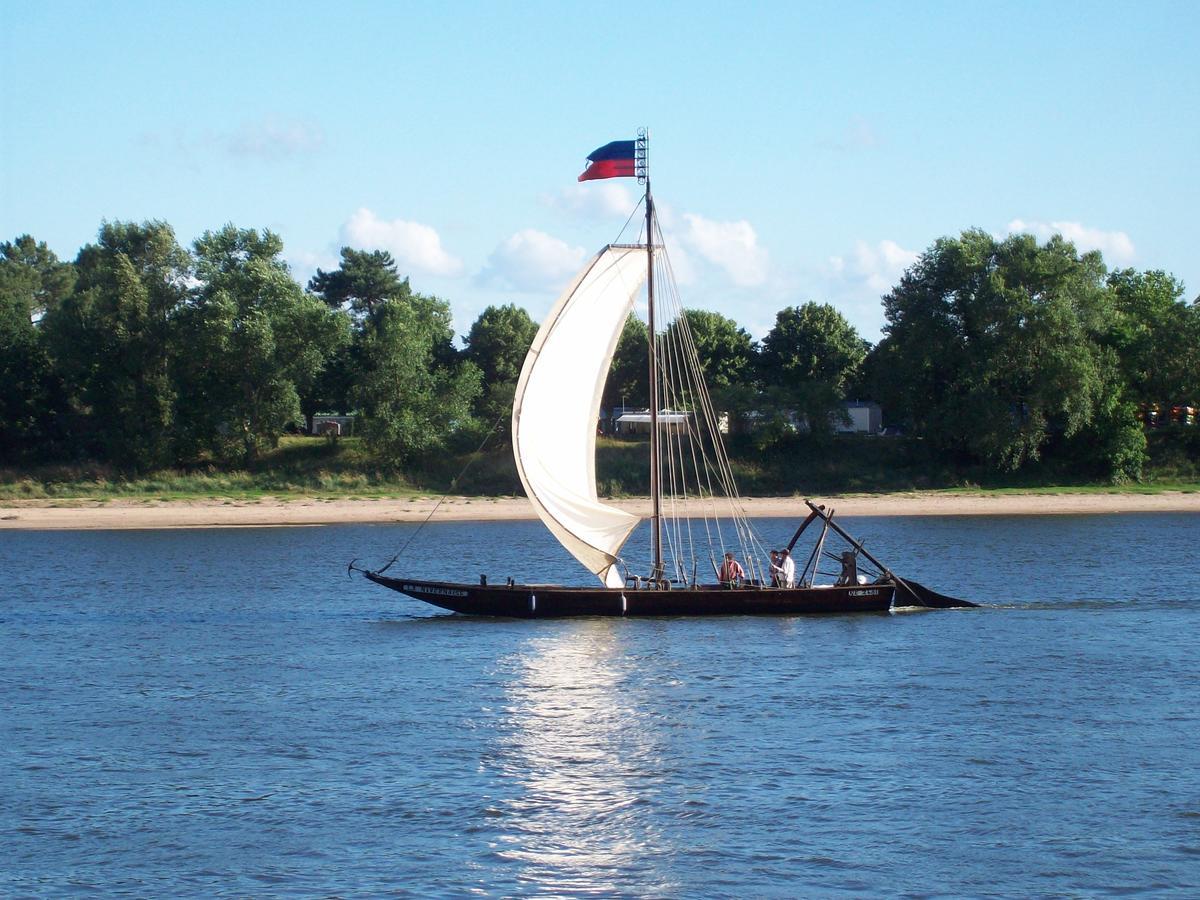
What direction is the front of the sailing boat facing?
to the viewer's left
